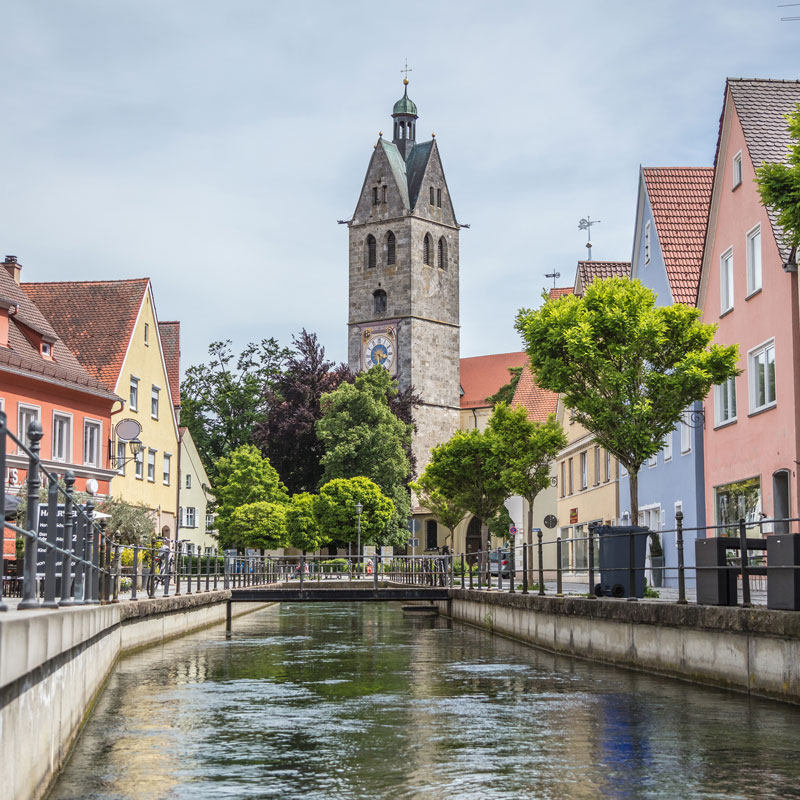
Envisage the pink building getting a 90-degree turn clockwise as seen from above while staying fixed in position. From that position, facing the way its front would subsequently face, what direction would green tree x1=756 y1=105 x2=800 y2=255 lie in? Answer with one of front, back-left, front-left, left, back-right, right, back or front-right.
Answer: back-left

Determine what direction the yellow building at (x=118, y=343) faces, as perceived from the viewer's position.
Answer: facing the viewer and to the right of the viewer

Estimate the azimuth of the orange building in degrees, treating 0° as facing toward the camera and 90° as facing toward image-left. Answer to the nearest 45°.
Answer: approximately 315°

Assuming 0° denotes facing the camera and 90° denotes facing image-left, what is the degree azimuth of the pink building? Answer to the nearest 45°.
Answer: approximately 45°

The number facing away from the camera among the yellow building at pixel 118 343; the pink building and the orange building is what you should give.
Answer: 0

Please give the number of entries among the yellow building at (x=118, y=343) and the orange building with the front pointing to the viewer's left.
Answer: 0

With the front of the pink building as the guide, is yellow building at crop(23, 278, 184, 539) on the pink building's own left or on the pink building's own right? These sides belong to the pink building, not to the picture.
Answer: on the pink building's own right

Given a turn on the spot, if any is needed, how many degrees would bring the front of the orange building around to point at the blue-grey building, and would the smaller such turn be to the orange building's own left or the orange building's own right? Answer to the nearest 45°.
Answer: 0° — it already faces it

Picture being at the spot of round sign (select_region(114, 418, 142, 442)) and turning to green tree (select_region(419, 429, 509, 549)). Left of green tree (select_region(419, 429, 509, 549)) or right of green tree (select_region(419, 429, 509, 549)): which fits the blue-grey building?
right

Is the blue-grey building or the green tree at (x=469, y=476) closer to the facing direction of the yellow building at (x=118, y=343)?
the blue-grey building

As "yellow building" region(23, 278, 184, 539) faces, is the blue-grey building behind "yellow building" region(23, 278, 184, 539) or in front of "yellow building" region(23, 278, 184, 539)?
in front

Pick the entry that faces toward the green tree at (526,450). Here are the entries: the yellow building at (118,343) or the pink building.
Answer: the yellow building

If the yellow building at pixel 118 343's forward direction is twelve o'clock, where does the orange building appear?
The orange building is roughly at 2 o'clock from the yellow building.

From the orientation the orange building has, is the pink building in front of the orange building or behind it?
in front
